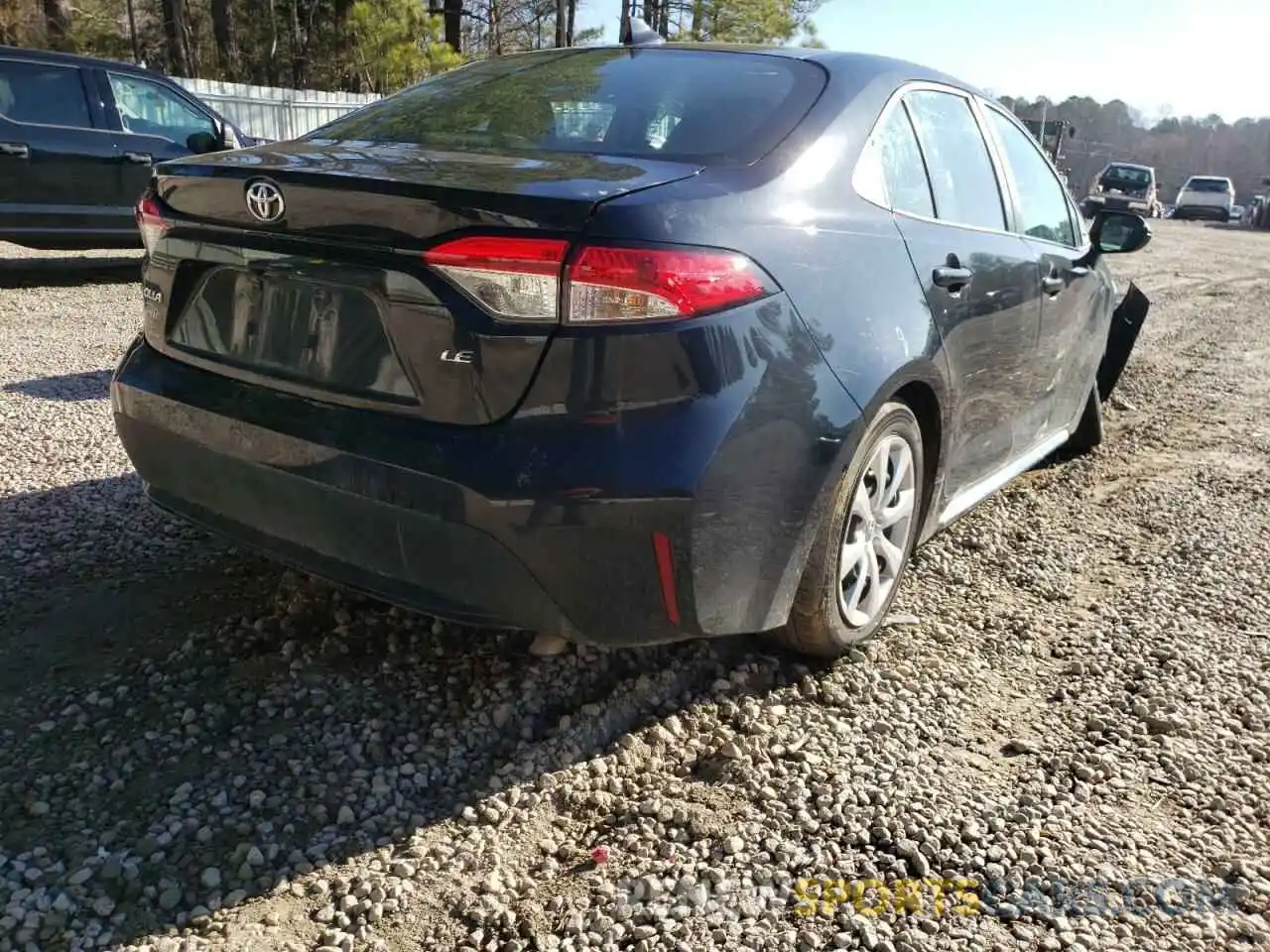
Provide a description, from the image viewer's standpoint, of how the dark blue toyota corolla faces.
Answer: facing away from the viewer and to the right of the viewer

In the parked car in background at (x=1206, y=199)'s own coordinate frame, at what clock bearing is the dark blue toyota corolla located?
The dark blue toyota corolla is roughly at 6 o'clock from the parked car in background.

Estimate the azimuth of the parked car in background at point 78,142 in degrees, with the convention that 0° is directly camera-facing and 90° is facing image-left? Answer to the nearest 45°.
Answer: approximately 270°
